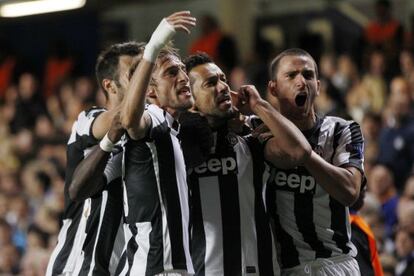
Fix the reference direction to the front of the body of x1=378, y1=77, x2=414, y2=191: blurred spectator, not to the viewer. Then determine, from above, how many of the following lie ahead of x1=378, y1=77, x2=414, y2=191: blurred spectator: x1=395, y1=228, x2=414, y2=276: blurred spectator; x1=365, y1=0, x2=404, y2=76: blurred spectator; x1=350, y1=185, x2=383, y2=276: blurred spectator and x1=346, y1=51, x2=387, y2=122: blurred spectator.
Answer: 2

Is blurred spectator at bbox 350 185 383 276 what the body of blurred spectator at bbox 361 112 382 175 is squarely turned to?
yes

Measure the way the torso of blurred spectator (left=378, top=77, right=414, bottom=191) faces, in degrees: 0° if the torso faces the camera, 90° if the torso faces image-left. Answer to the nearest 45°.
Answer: approximately 0°

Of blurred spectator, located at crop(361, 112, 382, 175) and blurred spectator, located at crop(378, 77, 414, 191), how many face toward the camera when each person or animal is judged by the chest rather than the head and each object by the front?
2

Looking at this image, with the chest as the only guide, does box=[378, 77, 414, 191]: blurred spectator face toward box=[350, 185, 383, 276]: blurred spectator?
yes

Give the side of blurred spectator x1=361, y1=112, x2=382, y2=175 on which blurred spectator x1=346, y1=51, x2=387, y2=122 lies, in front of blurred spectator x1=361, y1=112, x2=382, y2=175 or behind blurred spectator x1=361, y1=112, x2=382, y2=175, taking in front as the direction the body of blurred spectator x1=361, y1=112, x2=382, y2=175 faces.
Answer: behind

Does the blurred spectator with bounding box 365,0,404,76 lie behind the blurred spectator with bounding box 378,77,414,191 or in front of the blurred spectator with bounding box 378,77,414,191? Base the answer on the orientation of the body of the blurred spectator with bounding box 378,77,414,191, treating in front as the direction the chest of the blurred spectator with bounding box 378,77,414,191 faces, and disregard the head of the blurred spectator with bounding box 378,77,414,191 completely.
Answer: behind
